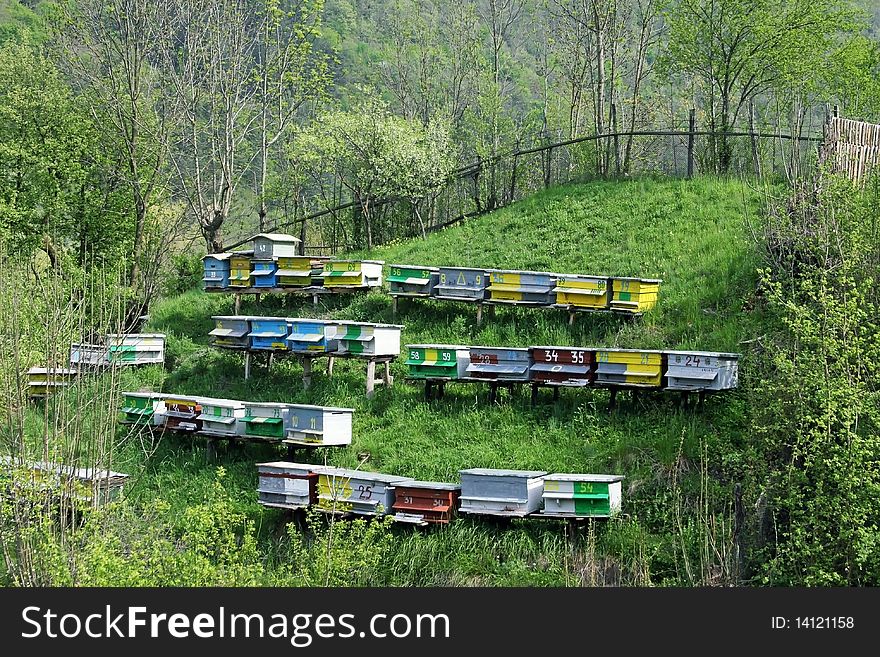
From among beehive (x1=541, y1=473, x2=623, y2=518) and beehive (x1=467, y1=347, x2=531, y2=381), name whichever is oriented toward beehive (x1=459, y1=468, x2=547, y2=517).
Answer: beehive (x1=467, y1=347, x2=531, y2=381)

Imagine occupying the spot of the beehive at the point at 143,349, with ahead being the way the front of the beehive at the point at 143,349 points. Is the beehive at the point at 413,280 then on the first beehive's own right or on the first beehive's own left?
on the first beehive's own left

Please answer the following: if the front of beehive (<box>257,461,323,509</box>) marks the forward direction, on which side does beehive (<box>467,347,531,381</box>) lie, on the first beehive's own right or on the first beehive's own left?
on the first beehive's own left

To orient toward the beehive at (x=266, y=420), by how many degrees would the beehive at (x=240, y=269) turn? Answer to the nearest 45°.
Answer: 0° — it already faces it
